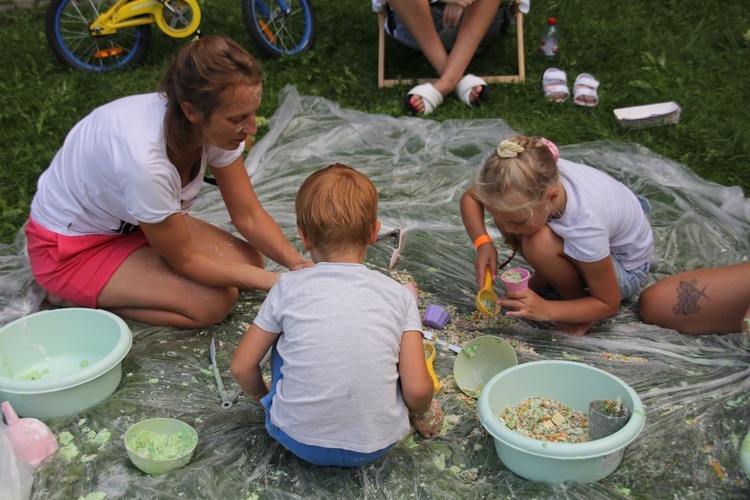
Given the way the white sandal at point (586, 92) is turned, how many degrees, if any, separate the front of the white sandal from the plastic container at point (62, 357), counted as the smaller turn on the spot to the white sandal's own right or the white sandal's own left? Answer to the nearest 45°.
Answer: approximately 45° to the white sandal's own right

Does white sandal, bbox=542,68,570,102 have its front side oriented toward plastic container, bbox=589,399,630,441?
yes

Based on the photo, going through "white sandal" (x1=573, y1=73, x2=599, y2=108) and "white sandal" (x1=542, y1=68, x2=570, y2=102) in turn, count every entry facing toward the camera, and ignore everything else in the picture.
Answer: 2

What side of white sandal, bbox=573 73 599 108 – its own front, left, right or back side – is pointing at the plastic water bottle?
back

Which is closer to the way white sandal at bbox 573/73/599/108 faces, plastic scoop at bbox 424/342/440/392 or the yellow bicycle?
the plastic scoop

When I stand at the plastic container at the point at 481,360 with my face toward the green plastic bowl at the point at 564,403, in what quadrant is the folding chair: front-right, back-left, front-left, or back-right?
back-left

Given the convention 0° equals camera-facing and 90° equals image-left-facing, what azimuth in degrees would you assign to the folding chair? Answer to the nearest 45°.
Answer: approximately 0°

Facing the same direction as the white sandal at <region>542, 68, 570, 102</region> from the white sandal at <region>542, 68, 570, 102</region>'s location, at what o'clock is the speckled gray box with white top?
The speckled gray box with white top is roughly at 10 o'clock from the white sandal.
